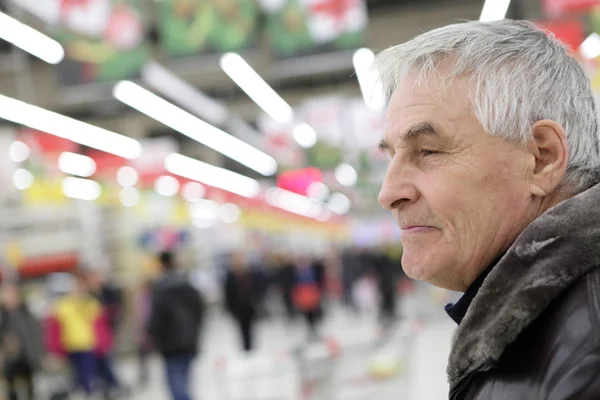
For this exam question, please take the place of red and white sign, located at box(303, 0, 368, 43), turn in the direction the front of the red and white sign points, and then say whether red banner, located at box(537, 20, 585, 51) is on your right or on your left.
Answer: on your left

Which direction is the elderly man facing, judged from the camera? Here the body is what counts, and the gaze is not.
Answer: to the viewer's left

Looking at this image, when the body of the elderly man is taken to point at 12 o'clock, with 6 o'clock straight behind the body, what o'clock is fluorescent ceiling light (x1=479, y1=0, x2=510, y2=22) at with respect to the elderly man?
The fluorescent ceiling light is roughly at 3 o'clock from the elderly man.

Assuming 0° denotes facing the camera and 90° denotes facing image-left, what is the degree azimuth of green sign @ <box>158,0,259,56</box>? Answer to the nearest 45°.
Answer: approximately 0°

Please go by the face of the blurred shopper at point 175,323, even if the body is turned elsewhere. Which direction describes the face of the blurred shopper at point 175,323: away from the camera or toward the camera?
away from the camera

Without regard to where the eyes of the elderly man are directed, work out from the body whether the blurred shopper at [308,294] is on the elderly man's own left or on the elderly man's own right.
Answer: on the elderly man's own right

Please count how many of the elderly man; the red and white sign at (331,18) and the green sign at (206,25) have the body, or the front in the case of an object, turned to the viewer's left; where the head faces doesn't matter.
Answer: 1

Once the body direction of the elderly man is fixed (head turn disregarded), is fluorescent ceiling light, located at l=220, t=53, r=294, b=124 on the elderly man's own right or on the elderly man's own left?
on the elderly man's own right

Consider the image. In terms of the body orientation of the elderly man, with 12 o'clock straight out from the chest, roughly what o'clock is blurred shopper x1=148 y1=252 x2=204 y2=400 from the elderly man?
The blurred shopper is roughly at 2 o'clock from the elderly man.

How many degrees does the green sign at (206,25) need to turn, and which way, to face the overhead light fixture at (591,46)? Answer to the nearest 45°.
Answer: approximately 90° to its left
